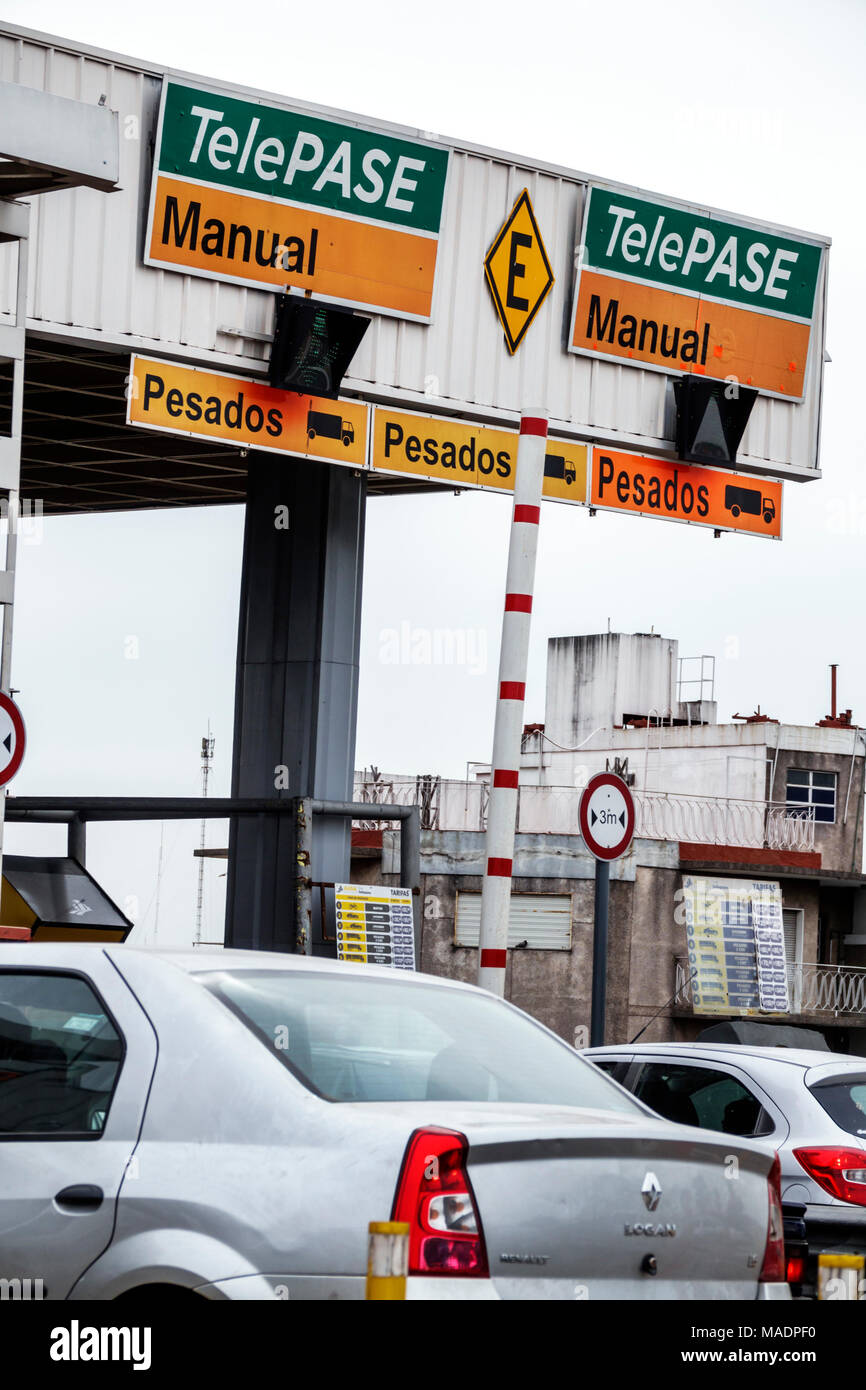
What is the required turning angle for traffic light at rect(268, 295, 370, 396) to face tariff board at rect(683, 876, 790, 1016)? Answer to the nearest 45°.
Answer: approximately 135° to its left

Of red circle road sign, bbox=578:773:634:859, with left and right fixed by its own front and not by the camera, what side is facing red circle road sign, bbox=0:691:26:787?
right

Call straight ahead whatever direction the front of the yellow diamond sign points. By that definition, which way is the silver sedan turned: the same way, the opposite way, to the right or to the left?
the opposite way

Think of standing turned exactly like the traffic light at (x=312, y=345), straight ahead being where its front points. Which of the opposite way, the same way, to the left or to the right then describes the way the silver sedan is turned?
the opposite way

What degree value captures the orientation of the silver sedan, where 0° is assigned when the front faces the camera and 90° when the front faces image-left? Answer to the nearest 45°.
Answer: approximately 135°

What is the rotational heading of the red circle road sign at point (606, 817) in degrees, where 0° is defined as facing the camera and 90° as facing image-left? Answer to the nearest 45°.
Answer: approximately 315°
